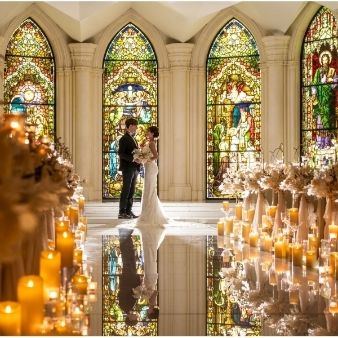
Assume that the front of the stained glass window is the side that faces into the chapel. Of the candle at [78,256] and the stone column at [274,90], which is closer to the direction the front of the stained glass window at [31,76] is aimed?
the candle

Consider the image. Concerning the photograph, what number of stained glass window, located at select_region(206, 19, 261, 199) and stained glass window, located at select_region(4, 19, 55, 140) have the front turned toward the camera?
2

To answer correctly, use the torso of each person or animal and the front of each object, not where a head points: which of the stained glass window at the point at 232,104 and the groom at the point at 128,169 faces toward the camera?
the stained glass window

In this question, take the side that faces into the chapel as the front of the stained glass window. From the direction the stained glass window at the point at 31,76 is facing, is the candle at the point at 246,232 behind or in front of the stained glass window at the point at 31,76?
in front

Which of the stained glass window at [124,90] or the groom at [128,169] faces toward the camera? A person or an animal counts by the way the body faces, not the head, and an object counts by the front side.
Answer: the stained glass window

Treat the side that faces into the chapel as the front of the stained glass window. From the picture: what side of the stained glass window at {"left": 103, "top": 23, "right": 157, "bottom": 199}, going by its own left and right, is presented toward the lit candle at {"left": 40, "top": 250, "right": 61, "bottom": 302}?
front

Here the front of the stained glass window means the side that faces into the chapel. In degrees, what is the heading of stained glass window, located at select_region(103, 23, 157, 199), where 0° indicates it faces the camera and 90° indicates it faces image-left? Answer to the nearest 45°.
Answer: approximately 0°

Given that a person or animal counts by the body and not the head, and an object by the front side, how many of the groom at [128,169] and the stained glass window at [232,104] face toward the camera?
1

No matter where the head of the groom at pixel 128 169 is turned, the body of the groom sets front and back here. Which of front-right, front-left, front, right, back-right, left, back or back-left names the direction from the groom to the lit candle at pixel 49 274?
right

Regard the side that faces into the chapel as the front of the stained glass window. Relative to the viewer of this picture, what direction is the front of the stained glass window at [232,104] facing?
facing the viewer

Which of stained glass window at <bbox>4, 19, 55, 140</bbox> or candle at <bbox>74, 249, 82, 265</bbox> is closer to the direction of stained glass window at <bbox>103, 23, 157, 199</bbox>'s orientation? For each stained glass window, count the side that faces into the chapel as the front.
the candle

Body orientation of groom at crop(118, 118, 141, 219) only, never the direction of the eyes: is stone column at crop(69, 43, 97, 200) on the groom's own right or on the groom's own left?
on the groom's own left

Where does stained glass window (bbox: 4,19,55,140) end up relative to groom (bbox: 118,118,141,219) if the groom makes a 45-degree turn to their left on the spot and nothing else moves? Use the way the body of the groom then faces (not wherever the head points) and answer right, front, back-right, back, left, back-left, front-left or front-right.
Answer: left

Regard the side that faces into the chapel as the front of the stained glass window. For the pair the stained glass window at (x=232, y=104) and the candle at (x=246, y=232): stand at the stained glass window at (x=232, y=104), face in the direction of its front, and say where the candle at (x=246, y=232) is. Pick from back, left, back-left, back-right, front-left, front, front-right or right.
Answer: front

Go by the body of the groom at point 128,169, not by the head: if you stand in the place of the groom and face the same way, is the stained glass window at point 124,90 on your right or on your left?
on your left

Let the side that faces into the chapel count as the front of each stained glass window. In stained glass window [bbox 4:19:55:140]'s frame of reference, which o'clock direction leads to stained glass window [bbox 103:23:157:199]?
stained glass window [bbox 103:23:157:199] is roughly at 9 o'clock from stained glass window [bbox 4:19:55:140].

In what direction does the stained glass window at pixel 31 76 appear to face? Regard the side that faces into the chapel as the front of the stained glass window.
toward the camera

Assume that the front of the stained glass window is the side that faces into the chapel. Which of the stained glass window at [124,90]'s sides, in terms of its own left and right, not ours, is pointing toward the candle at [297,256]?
front

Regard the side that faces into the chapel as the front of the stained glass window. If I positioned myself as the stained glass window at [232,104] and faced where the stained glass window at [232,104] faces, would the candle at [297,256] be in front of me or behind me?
in front
